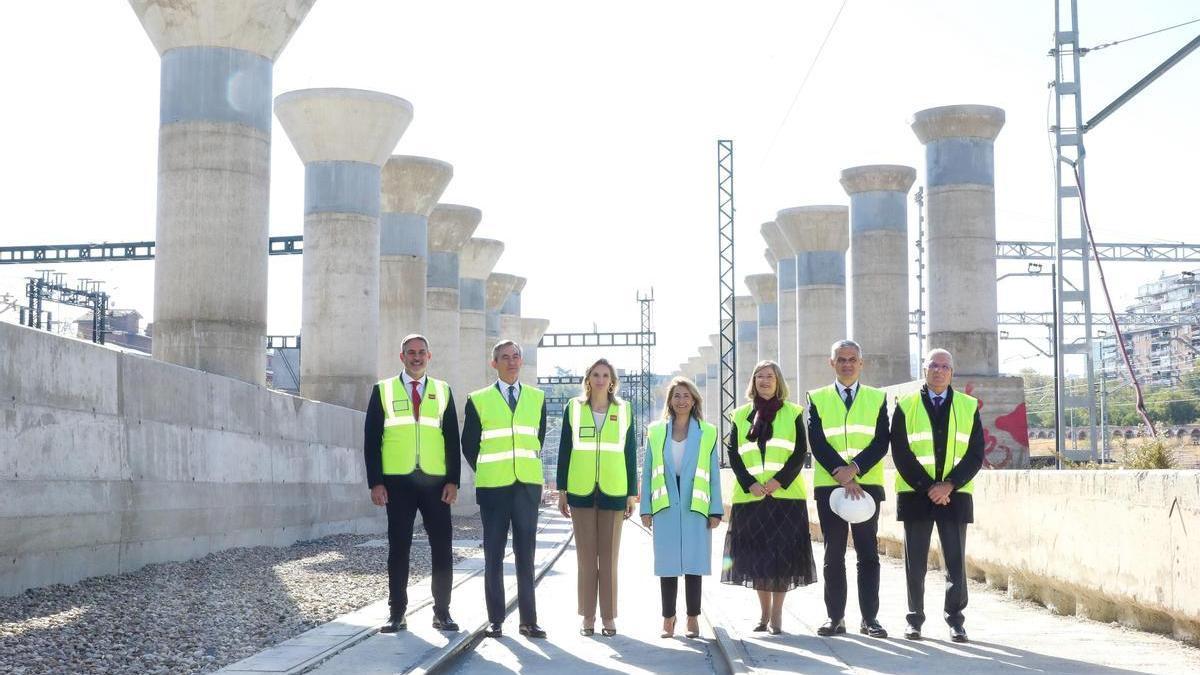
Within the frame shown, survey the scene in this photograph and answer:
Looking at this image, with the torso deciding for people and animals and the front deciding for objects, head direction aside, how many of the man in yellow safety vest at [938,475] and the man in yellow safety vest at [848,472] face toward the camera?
2

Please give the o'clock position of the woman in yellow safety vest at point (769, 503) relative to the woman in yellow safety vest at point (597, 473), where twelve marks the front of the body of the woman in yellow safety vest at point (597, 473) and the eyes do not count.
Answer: the woman in yellow safety vest at point (769, 503) is roughly at 9 o'clock from the woman in yellow safety vest at point (597, 473).

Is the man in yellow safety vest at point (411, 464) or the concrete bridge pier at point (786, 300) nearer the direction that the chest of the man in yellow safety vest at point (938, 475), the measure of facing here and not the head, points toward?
the man in yellow safety vest

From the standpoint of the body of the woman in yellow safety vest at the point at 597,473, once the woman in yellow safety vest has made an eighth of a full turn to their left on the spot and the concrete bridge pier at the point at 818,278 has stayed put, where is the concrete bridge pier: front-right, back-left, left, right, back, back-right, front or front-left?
back-left

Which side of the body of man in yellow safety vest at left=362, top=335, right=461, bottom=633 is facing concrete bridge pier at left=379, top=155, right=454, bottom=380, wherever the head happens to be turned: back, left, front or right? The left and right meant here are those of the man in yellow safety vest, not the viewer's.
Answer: back

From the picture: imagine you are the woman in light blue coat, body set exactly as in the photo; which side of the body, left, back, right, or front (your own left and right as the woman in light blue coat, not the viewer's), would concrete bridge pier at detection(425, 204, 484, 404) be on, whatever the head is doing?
back

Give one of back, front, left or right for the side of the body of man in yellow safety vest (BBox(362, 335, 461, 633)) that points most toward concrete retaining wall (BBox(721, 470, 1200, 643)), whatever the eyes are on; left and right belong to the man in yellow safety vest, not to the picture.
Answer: left

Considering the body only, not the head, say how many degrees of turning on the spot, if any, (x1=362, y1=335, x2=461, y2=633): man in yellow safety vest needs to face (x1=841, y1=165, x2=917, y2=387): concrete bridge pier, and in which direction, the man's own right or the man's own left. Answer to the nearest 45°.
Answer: approximately 135° to the man's own left

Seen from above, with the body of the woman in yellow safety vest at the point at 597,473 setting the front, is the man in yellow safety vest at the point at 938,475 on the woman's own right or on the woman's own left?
on the woman's own left

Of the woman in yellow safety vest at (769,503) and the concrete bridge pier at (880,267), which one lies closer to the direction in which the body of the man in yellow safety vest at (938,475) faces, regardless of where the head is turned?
the woman in yellow safety vest
